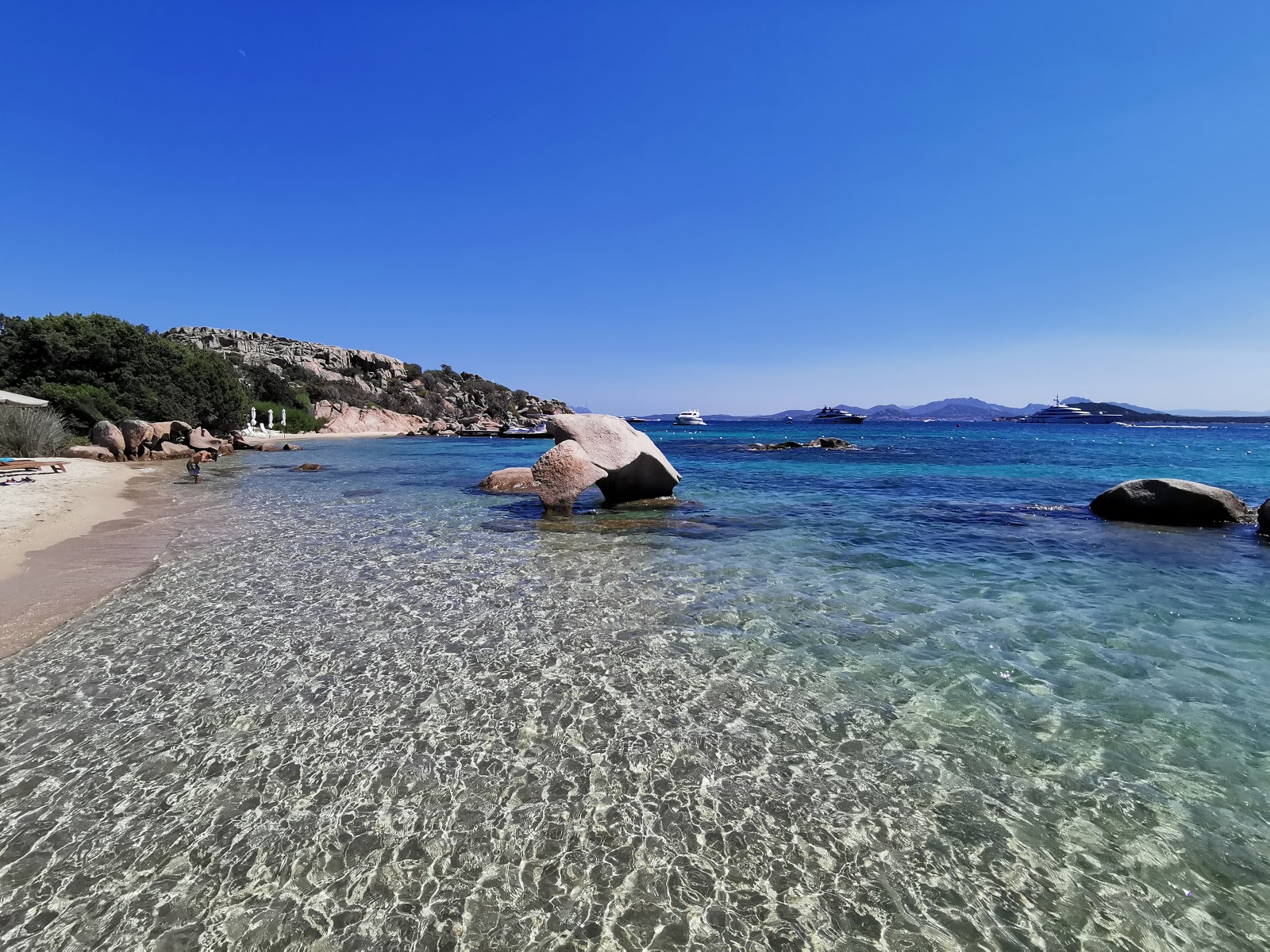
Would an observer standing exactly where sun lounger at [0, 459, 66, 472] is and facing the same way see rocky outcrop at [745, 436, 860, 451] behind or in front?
in front

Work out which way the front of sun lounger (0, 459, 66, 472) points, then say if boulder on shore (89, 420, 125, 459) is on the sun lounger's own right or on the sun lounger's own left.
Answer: on the sun lounger's own left

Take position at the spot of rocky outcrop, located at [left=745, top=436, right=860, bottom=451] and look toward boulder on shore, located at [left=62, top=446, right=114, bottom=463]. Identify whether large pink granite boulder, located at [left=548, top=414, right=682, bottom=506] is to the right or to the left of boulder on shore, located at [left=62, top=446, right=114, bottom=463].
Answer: left

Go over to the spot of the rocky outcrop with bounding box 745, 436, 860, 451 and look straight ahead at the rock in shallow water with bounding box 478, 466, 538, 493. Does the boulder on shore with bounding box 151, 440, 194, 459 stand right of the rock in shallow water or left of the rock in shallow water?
right

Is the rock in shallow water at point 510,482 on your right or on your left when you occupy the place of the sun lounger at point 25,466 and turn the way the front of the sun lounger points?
on your right

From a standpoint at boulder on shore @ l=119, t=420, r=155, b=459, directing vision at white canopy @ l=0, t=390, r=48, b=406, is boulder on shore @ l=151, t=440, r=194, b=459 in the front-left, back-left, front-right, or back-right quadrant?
back-right

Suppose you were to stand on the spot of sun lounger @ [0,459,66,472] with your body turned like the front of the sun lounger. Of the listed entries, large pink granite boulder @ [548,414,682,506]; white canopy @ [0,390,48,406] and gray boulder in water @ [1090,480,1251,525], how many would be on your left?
1

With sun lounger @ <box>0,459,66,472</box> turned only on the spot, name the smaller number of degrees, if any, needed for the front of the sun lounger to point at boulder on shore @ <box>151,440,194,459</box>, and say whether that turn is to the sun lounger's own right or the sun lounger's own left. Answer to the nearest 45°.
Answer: approximately 45° to the sun lounger's own left

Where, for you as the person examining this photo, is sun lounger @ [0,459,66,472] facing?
facing to the right of the viewer

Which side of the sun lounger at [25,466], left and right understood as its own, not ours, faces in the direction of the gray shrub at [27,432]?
left
